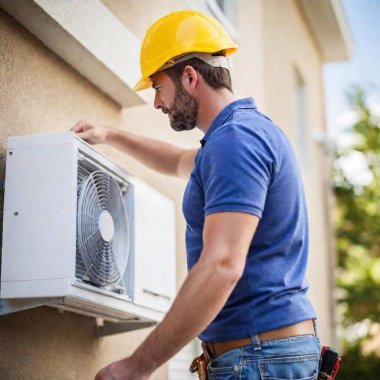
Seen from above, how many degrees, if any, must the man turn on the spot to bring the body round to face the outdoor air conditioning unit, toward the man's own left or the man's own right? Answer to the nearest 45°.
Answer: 0° — they already face it

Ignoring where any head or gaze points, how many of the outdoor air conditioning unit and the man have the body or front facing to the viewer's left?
1

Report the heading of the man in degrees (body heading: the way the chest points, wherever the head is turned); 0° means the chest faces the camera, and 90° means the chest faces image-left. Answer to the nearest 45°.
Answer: approximately 90°

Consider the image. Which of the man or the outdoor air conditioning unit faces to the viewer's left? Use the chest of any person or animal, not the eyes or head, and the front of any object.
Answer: the man

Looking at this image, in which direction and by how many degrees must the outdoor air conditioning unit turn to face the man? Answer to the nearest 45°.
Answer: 0° — it already faces them
